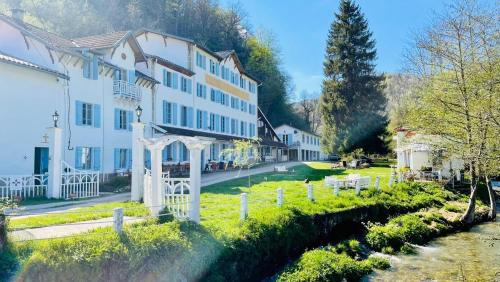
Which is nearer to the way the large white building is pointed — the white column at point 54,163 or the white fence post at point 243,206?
the white fence post

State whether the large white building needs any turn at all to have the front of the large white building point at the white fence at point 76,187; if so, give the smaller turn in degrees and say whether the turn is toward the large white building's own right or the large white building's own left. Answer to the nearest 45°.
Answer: approximately 45° to the large white building's own right

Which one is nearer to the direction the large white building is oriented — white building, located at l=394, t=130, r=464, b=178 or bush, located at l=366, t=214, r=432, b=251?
the bush

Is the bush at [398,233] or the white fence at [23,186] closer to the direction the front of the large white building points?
the bush

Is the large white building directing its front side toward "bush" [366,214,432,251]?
yes

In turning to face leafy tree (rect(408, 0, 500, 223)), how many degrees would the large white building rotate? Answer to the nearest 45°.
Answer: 0° — it already faces it

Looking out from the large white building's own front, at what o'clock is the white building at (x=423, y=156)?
The white building is roughly at 11 o'clock from the large white building.

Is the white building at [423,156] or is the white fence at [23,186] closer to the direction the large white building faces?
the white building

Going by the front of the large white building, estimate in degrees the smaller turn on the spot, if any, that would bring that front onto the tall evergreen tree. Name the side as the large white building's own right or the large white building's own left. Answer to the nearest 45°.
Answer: approximately 90° to the large white building's own left

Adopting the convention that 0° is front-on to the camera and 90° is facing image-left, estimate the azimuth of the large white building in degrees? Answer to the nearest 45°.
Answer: approximately 315°
